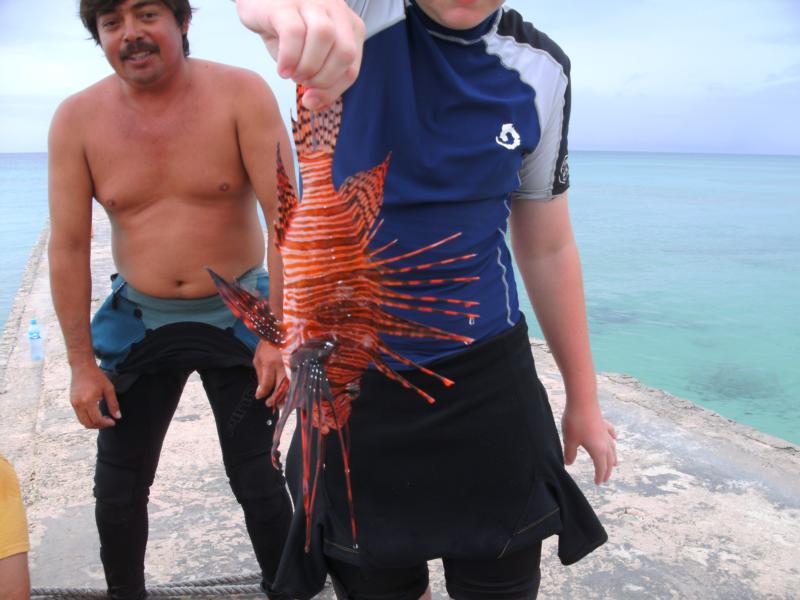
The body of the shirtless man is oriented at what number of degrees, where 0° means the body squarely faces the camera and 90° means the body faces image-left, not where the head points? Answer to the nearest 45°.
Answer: approximately 0°

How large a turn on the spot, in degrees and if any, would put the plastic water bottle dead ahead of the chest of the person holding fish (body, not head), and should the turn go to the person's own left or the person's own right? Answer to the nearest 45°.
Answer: approximately 135° to the person's own right

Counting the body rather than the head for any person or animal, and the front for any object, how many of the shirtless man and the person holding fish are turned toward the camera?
2

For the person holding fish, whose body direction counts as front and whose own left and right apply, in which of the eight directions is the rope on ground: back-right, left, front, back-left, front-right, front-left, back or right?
back-right

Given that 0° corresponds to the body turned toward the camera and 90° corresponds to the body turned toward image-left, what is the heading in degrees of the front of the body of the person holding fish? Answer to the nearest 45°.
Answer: approximately 0°

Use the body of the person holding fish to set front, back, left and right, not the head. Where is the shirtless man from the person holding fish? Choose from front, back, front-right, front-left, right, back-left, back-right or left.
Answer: back-right

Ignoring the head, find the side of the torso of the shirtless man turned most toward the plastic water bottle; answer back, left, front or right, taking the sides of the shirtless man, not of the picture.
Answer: back
